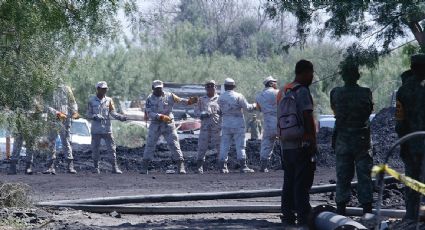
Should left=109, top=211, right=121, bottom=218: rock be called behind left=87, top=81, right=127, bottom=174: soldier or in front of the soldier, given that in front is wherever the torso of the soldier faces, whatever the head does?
in front

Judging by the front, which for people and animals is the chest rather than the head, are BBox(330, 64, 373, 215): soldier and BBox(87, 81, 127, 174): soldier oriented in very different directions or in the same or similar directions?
very different directions

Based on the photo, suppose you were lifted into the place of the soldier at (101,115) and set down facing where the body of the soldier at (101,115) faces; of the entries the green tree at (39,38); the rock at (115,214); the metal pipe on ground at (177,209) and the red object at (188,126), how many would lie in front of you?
3

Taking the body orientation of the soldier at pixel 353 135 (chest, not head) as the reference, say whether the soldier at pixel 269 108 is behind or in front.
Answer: in front

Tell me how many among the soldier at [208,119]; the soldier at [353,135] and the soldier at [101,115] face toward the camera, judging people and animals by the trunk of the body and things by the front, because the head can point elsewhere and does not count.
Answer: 2

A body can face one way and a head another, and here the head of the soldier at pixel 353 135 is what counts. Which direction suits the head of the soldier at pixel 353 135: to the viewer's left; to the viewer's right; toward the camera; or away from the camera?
away from the camera

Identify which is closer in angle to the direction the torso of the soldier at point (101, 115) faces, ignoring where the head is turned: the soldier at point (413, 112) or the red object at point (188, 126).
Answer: the soldier

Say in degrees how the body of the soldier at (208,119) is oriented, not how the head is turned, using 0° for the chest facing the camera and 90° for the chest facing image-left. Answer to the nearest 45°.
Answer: approximately 0°

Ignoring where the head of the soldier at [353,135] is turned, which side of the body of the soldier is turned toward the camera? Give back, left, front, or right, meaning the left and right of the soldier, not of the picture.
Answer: back

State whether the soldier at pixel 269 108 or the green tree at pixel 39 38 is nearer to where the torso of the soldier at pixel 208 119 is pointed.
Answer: the green tree
